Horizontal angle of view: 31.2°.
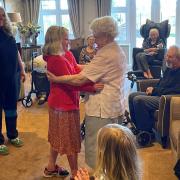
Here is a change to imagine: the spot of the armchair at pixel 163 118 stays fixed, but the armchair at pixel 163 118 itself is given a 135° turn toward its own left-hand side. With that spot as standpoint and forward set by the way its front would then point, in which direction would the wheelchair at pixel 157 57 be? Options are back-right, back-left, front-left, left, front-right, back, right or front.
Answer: back-left

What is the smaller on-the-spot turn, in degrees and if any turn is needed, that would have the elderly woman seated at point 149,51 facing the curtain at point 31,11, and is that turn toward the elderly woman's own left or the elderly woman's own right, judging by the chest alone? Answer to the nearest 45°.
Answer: approximately 90° to the elderly woman's own right

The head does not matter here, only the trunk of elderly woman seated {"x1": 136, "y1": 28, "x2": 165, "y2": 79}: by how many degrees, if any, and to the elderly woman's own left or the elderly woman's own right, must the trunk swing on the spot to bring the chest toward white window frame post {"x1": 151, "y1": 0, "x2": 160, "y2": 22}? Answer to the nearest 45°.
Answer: approximately 135° to the elderly woman's own right

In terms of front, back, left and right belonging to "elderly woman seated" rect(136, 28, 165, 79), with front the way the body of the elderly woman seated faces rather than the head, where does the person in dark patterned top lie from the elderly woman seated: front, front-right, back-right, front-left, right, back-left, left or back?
right

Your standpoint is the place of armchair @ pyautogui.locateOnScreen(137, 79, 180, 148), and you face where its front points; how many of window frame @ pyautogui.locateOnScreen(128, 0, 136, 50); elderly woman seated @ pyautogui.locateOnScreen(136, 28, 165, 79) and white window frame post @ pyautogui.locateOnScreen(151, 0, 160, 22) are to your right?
3

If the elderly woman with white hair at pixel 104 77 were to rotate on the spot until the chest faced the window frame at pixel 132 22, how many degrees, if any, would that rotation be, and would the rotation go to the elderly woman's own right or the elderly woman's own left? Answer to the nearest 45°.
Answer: approximately 45° to the elderly woman's own right

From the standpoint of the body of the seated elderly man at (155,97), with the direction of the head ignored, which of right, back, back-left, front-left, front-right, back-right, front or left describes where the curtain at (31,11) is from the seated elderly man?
front-right

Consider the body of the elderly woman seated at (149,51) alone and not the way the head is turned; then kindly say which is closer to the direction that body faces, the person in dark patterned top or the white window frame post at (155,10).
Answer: the person in dark patterned top

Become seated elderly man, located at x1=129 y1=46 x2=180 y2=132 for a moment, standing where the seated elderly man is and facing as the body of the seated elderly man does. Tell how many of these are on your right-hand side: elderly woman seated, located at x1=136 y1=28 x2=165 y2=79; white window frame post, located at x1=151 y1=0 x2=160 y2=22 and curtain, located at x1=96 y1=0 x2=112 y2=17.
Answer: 3

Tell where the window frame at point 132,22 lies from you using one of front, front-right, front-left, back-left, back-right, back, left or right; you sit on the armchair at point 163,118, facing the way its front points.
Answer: right

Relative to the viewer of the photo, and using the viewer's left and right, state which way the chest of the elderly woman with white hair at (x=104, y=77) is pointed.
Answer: facing away from the viewer and to the left of the viewer

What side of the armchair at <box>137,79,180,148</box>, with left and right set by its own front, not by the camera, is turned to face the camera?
left

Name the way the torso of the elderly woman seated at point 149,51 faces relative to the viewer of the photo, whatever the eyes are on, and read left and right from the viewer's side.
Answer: facing the viewer and to the left of the viewer

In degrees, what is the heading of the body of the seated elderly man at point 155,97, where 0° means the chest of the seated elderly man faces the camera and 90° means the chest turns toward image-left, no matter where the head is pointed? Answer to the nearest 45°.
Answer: approximately 90°

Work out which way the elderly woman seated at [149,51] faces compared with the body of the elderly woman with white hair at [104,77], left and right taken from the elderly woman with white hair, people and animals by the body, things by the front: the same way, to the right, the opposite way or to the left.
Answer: to the left
